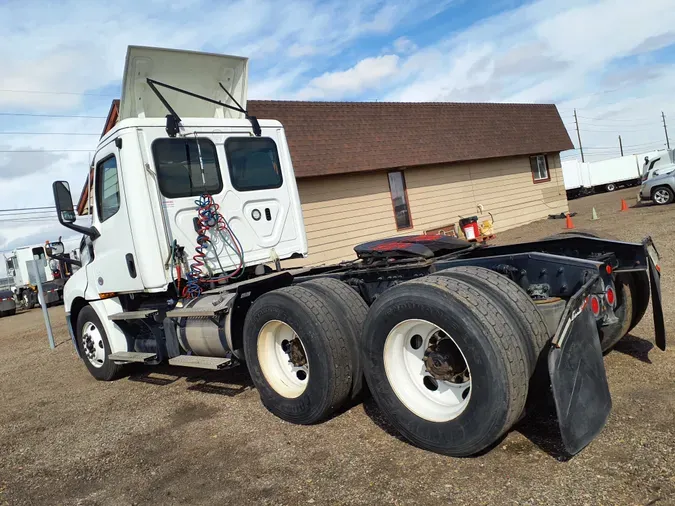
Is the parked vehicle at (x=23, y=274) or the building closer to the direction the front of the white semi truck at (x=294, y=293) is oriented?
the parked vehicle

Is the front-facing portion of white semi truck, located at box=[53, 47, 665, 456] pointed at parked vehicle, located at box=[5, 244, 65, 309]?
yes

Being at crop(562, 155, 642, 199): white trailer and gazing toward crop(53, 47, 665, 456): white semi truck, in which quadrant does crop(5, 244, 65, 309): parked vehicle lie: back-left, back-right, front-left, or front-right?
front-right

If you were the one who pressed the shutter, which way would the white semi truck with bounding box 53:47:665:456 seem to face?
facing away from the viewer and to the left of the viewer

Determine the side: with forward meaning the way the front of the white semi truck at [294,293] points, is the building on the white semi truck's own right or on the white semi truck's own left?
on the white semi truck's own right

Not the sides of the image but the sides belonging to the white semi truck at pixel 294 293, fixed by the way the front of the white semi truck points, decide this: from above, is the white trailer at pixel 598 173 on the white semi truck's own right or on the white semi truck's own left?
on the white semi truck's own right
